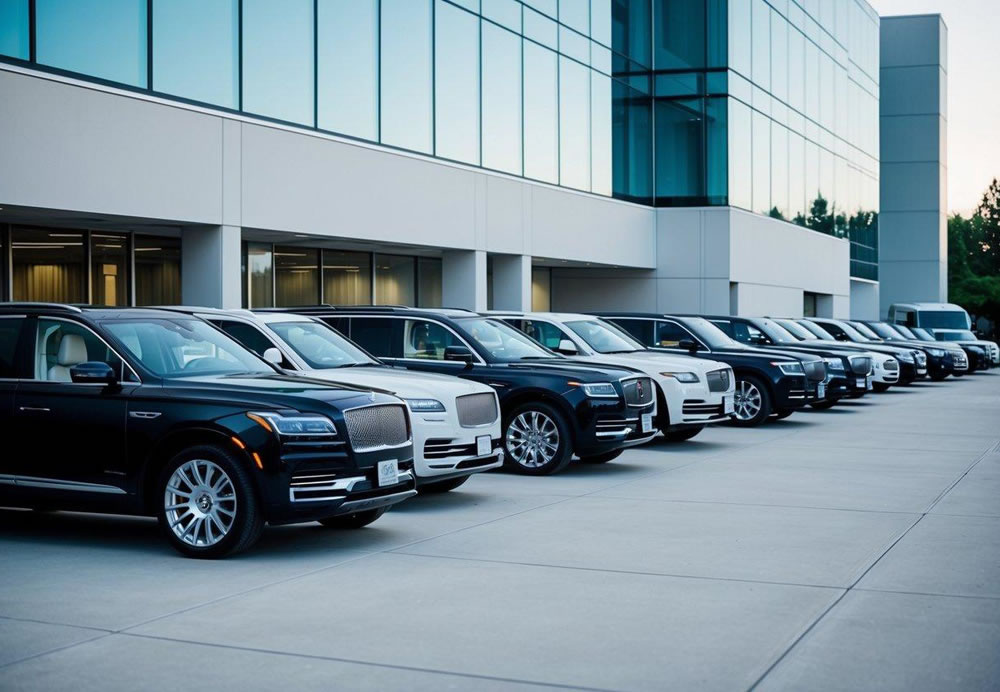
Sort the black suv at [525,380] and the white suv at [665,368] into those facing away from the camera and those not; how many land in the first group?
0

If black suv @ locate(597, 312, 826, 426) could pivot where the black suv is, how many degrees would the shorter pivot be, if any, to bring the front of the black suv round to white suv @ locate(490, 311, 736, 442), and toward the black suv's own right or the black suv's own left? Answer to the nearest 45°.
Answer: approximately 45° to the black suv's own right

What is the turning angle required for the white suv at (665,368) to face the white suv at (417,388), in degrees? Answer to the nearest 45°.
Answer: approximately 90° to its right

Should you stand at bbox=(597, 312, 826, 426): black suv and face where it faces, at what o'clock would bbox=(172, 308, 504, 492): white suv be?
The white suv is roughly at 2 o'clock from the black suv.

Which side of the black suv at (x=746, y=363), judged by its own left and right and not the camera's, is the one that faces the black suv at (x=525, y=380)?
right

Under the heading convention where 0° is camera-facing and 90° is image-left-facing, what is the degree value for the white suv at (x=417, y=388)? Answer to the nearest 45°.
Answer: approximately 315°

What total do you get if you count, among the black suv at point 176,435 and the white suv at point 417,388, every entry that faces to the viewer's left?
0

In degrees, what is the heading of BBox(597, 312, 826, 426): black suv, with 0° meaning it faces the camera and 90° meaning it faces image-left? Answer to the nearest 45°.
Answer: approximately 315°

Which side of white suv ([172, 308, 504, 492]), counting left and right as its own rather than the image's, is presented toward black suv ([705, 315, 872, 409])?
left

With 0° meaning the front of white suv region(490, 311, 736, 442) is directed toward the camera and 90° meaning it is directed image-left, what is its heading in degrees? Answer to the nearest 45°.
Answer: approximately 315°
